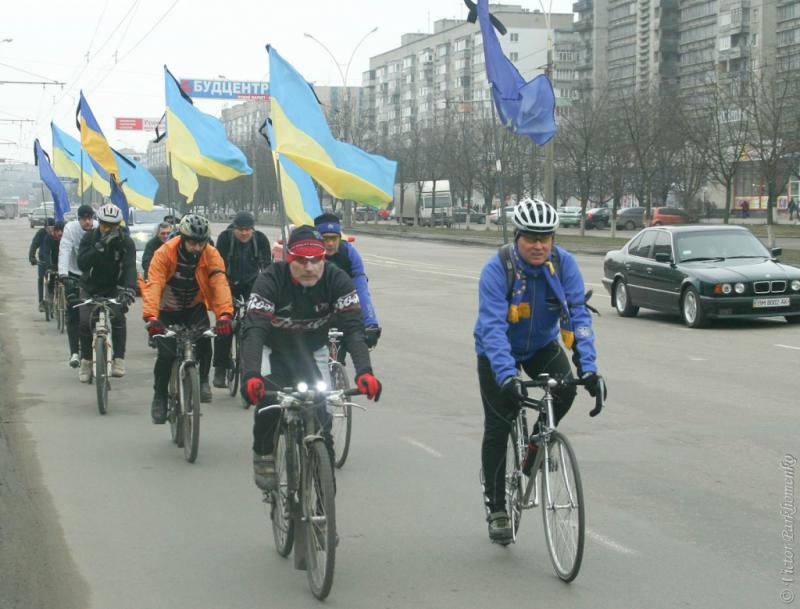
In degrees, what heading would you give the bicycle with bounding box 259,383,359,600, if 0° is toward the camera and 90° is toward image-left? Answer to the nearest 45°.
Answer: approximately 0°

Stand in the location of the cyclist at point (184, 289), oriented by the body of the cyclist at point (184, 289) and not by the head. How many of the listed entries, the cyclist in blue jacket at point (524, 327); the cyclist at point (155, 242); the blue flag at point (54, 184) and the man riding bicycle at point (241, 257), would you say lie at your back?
3

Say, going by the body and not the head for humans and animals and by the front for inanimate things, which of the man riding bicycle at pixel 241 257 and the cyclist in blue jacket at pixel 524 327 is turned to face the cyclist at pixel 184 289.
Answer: the man riding bicycle

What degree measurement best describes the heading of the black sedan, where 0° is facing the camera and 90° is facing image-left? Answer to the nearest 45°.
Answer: approximately 315°

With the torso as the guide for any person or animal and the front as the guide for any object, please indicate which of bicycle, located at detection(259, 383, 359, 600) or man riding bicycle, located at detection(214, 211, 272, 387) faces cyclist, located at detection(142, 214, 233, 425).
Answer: the man riding bicycle
